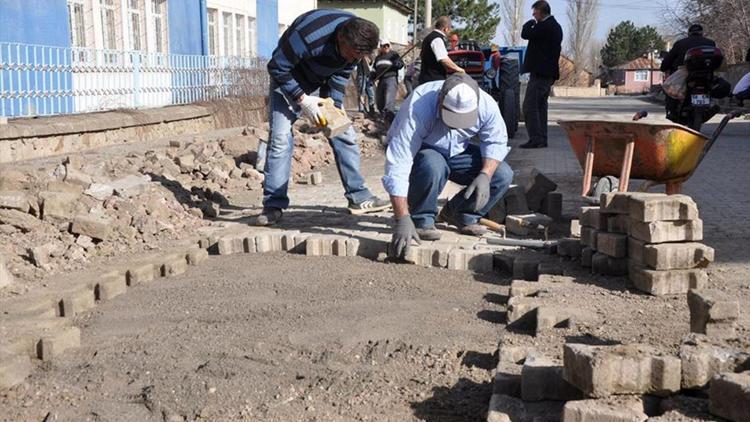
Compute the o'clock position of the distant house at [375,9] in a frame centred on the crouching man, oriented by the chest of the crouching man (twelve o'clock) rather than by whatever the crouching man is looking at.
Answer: The distant house is roughly at 6 o'clock from the crouching man.

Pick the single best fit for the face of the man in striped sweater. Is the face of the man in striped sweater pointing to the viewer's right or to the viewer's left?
to the viewer's right

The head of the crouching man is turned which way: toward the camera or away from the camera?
toward the camera

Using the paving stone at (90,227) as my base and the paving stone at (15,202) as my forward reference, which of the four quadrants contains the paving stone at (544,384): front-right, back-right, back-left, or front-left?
back-left

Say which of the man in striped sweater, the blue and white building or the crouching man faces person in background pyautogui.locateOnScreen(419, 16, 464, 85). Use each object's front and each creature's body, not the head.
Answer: the blue and white building

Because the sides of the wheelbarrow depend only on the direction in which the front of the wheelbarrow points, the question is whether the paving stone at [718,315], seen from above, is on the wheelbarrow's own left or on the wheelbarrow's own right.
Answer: on the wheelbarrow's own left

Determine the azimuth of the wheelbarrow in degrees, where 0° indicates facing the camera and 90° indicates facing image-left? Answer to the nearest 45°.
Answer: approximately 45°

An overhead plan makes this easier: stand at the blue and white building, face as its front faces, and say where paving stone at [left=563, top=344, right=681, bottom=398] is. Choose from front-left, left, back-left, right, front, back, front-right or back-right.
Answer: front-right

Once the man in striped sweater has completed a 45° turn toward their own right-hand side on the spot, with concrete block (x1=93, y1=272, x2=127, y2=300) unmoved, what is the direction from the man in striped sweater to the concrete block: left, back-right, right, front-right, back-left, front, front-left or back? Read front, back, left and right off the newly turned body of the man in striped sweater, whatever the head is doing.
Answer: front-right

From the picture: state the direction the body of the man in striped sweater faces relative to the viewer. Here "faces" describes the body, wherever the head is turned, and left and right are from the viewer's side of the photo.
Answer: facing the viewer and to the right of the viewer

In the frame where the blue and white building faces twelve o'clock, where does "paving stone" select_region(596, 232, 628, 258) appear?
The paving stone is roughly at 1 o'clock from the blue and white building.

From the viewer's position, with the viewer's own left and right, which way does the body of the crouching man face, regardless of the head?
facing the viewer

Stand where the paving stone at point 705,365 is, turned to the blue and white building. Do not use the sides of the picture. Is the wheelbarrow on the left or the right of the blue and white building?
right

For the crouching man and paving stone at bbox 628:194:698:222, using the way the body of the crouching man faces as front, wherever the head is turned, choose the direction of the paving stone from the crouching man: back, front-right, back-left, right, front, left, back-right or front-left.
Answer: front-left

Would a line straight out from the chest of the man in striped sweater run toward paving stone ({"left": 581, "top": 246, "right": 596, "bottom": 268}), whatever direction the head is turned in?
yes

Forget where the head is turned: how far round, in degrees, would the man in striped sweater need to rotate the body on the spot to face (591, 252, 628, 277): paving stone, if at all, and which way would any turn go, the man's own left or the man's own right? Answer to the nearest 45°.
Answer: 0° — they already face it

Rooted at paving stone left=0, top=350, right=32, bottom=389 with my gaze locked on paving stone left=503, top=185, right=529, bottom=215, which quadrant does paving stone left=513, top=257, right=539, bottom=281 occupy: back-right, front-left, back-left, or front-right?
front-right

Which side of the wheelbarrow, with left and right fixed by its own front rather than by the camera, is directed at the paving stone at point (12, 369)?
front

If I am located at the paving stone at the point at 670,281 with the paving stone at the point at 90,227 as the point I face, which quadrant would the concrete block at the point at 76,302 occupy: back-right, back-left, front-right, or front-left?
front-left
